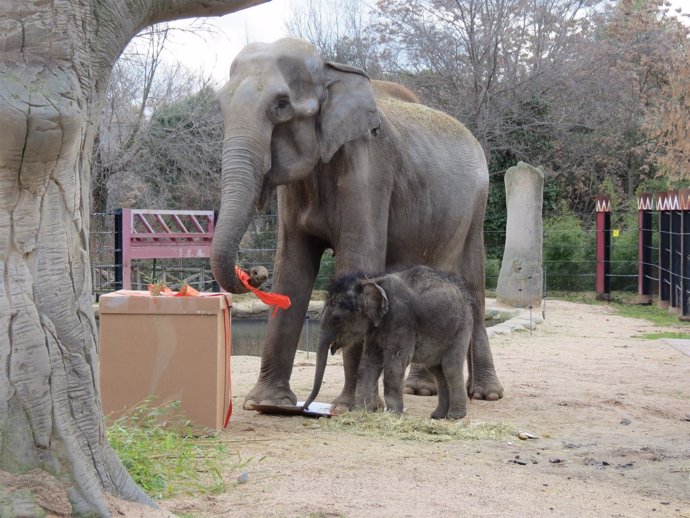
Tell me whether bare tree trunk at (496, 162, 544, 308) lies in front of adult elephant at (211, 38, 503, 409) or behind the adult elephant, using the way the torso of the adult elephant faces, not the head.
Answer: behind

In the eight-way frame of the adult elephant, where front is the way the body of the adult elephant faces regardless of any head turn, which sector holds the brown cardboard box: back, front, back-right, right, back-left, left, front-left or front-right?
front

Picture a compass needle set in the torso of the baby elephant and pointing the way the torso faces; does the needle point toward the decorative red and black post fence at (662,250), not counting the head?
no

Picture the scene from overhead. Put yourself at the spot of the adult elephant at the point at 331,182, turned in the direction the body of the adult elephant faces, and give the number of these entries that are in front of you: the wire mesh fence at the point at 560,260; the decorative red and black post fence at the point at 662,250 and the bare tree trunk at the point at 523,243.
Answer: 0

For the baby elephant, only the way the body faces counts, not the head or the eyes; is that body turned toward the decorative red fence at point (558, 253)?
no

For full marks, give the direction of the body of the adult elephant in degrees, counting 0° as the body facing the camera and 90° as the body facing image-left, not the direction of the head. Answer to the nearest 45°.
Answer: approximately 45°

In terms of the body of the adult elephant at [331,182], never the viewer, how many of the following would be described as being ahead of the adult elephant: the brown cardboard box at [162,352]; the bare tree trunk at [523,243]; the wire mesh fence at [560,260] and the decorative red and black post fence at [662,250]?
1

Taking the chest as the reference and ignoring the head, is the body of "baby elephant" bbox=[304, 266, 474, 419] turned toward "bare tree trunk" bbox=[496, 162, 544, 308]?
no

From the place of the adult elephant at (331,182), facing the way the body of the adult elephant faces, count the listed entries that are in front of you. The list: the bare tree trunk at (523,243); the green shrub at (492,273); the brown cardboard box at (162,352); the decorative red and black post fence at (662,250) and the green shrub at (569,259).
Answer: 1

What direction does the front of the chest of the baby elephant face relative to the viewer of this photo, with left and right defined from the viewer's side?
facing to the left of the viewer
